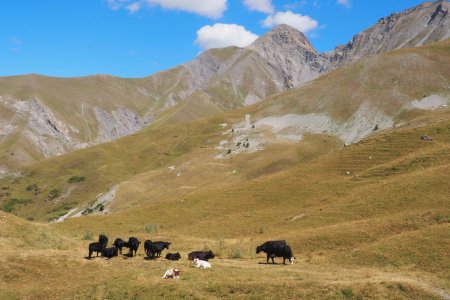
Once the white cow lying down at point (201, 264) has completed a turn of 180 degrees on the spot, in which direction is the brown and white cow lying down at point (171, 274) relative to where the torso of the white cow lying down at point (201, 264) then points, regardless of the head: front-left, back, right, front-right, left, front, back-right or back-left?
back-right

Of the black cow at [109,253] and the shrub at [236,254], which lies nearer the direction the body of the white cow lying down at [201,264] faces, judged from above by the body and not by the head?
the black cow

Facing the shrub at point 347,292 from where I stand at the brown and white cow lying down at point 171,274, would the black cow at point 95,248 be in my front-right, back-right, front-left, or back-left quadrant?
back-left

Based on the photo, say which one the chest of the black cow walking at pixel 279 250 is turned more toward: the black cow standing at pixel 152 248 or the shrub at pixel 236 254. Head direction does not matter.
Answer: the black cow standing

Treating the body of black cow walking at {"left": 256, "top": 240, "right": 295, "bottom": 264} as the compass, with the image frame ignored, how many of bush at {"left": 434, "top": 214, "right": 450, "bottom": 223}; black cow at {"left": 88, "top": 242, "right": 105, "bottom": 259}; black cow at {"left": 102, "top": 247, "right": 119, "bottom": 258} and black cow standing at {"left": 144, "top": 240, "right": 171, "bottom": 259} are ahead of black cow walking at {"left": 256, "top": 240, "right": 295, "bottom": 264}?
3

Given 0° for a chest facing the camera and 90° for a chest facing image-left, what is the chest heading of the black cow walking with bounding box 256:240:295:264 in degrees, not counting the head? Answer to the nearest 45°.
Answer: approximately 90°

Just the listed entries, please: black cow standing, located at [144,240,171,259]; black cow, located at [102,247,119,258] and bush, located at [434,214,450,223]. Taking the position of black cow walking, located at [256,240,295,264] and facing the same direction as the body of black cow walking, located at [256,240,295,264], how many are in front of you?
2

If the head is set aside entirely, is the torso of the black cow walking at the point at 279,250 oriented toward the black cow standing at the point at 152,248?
yes

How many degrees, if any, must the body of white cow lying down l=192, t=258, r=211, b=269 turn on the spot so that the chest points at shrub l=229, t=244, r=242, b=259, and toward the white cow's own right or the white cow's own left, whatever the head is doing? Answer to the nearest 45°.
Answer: approximately 135° to the white cow's own right

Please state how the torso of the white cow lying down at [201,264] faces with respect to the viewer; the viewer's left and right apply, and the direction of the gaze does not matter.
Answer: facing to the left of the viewer

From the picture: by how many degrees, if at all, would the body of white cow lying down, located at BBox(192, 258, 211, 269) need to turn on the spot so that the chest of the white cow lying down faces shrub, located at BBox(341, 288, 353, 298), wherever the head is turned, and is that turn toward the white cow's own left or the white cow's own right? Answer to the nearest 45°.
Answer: approximately 135° to the white cow's own left

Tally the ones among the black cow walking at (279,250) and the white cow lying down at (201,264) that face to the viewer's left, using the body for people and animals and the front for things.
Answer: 2

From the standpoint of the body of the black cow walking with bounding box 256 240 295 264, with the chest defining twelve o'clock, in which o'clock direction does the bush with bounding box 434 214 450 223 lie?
The bush is roughly at 5 o'clock from the black cow walking.

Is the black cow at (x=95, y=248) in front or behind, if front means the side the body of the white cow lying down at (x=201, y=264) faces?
in front
